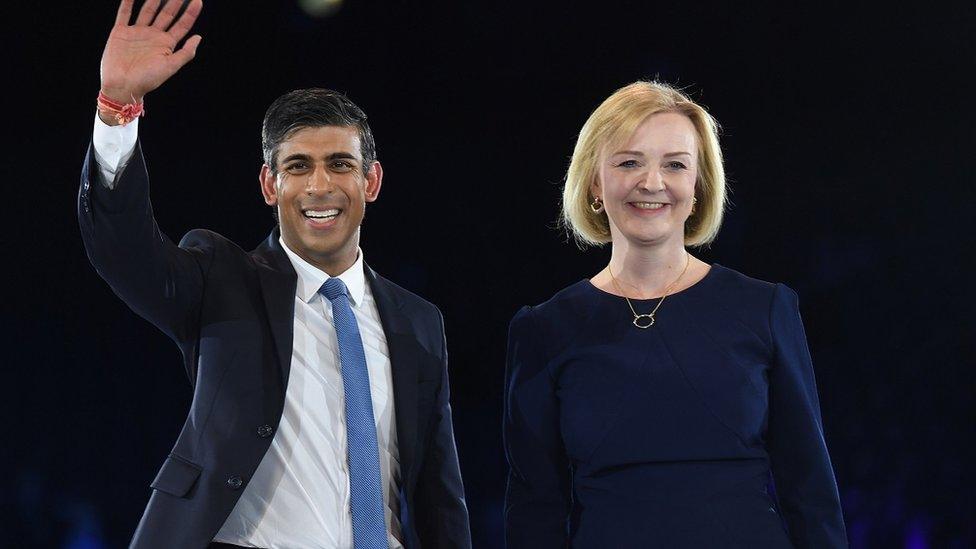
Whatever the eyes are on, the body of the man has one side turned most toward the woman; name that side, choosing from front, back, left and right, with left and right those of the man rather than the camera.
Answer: left

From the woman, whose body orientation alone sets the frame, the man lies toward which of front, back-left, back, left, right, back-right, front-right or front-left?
right

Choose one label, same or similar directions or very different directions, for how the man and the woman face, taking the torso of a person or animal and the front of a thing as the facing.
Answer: same or similar directions

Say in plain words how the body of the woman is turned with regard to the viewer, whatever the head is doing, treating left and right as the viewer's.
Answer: facing the viewer

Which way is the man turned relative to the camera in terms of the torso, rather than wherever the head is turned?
toward the camera

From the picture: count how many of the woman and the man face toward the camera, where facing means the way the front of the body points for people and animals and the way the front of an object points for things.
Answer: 2

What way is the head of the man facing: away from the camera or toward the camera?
toward the camera
